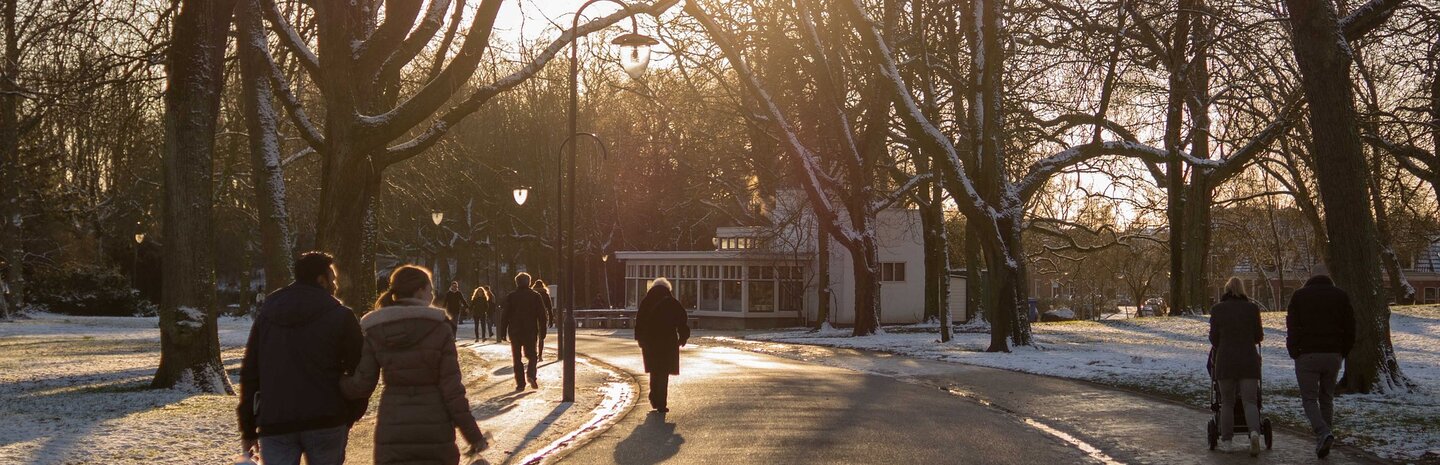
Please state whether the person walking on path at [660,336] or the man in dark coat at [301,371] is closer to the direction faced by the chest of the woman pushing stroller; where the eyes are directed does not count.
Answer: the person walking on path

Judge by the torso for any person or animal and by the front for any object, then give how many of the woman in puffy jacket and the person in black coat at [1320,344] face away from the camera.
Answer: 2

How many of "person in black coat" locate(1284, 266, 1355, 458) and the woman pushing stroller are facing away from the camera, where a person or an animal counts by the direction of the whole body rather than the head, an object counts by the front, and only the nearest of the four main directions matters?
2

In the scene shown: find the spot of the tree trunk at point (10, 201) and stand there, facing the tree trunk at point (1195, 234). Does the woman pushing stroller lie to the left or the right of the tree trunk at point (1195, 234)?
right

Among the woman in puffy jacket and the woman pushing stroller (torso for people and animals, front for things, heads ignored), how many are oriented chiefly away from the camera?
2

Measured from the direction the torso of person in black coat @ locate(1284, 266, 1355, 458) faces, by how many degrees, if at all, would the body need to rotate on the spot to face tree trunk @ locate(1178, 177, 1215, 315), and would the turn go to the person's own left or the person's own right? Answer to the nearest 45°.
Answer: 0° — they already face it

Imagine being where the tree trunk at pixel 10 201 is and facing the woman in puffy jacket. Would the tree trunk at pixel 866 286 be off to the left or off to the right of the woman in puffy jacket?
left

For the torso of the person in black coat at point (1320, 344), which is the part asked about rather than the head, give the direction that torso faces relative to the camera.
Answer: away from the camera

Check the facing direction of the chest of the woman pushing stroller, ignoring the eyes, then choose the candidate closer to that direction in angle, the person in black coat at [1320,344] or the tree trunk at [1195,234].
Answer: the tree trunk

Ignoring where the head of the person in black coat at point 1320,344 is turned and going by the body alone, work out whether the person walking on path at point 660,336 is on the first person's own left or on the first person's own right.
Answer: on the first person's own left

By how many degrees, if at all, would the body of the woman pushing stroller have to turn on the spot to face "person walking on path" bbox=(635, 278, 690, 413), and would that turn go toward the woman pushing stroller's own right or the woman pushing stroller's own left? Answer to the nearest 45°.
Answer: approximately 90° to the woman pushing stroller's own left

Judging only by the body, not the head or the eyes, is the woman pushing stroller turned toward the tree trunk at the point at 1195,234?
yes

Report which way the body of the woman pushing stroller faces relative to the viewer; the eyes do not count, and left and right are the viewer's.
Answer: facing away from the viewer

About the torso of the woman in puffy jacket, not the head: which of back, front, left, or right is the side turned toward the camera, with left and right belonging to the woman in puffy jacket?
back

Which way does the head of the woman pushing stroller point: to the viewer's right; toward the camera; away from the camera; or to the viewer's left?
away from the camera
